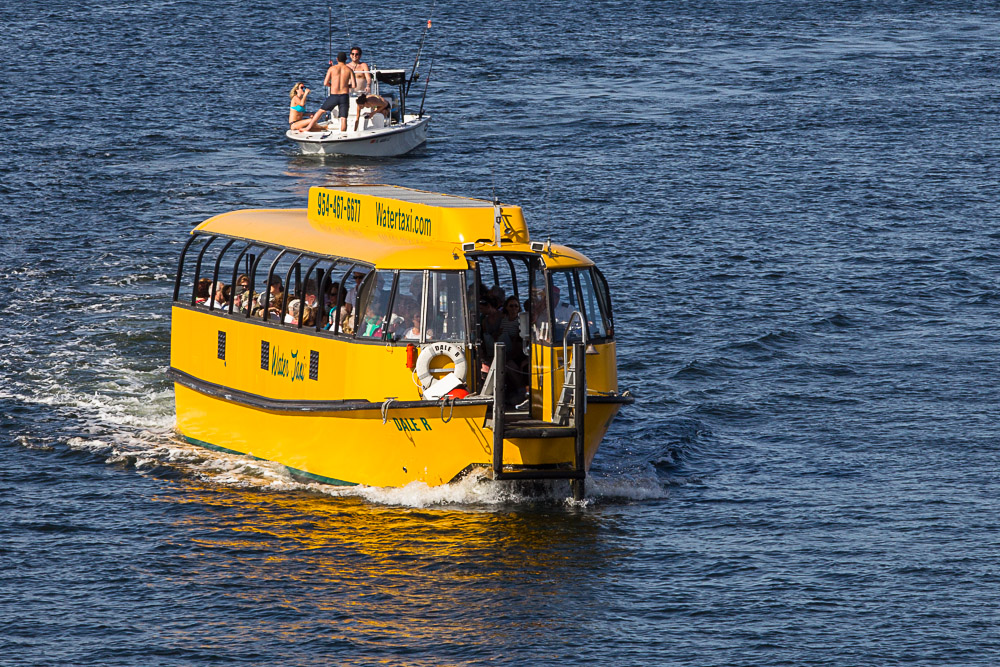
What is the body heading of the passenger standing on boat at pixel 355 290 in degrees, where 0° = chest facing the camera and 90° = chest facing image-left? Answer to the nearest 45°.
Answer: approximately 315°

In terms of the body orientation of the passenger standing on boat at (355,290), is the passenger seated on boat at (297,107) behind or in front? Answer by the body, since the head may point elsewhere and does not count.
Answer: behind

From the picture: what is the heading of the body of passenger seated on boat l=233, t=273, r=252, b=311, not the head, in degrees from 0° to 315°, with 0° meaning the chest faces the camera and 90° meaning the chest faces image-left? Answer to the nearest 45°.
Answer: approximately 315°

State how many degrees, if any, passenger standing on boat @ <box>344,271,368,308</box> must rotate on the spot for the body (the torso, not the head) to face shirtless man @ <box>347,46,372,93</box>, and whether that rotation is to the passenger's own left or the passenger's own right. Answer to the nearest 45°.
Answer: approximately 135° to the passenger's own left
